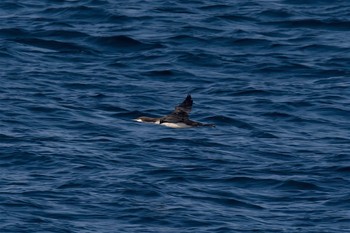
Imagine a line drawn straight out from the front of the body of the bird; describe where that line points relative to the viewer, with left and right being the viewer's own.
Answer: facing to the left of the viewer
